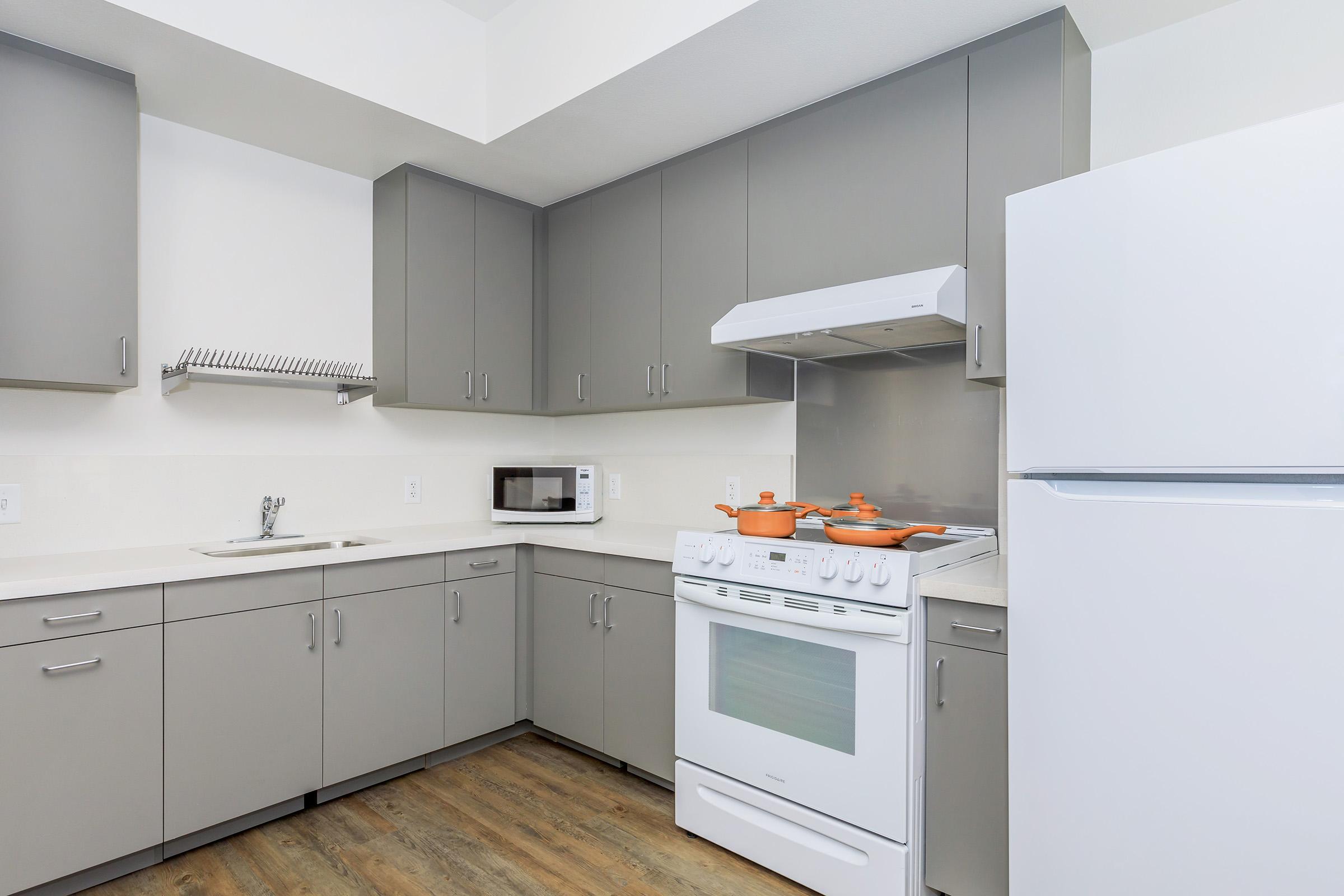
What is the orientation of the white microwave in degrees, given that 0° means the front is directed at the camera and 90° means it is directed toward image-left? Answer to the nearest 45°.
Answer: approximately 0°

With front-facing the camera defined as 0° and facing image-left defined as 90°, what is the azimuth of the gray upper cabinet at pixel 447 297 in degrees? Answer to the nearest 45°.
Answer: approximately 315°
